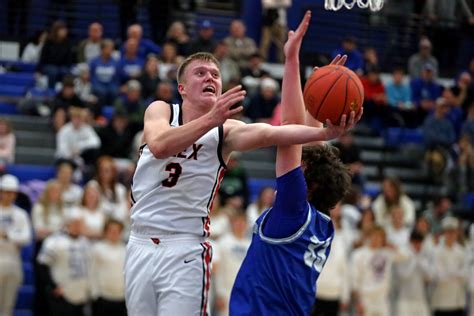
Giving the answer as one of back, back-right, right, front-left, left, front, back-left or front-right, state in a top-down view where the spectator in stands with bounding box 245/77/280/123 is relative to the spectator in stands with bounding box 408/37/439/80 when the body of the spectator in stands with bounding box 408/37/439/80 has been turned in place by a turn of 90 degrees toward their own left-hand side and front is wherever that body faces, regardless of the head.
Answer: back-right

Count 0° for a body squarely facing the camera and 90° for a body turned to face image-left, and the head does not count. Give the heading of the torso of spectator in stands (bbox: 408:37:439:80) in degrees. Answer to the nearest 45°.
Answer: approximately 0°

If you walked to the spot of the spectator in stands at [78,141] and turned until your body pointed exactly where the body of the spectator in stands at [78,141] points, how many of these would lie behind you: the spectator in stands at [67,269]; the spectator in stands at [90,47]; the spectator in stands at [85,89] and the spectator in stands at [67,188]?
2

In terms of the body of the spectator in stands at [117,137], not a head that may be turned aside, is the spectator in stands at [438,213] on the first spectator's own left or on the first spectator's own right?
on the first spectator's own left

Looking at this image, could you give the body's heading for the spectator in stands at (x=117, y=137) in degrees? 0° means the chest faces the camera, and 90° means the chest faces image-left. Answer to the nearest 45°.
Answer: approximately 0°

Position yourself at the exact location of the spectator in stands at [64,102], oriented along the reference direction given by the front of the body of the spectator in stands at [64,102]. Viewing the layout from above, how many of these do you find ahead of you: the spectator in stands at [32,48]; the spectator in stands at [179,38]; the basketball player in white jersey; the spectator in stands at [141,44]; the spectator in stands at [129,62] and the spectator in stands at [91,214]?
2

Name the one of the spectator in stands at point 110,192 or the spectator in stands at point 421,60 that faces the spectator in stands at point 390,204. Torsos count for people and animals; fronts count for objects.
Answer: the spectator in stands at point 421,60

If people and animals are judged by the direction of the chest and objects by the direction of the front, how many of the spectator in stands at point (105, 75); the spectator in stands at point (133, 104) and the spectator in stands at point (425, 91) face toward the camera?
3

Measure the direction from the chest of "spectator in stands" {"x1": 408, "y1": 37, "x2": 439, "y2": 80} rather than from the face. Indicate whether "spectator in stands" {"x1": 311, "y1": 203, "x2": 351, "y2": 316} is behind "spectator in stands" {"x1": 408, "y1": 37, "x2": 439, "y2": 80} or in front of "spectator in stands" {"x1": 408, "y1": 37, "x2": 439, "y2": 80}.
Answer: in front

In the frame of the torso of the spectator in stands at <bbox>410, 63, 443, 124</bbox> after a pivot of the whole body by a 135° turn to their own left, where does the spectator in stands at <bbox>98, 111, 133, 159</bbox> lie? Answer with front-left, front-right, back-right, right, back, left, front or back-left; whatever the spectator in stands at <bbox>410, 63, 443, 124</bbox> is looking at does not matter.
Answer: back
